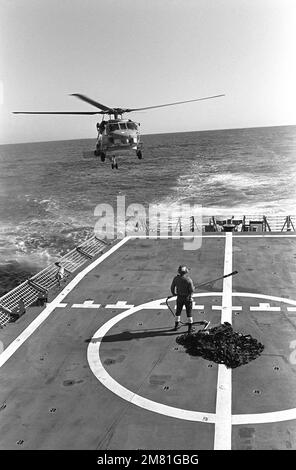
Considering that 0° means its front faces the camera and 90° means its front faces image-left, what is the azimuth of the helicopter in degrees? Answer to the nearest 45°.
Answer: approximately 0°

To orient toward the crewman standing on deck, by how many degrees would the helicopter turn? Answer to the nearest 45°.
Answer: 0° — it already faces them

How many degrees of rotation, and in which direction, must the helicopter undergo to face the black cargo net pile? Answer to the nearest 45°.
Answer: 0° — it already faces it
